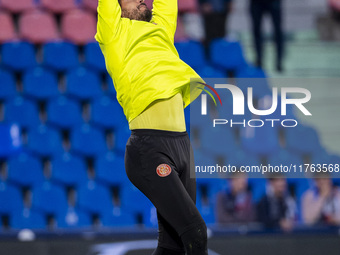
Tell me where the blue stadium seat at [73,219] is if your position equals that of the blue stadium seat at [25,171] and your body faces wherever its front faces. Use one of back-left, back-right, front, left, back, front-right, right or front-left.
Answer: front-left

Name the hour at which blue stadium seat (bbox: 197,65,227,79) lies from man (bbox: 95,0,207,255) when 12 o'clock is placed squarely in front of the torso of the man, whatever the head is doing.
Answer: The blue stadium seat is roughly at 8 o'clock from the man.

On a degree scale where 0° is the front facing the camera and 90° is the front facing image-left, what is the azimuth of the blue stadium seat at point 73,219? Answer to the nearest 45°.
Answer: approximately 0°

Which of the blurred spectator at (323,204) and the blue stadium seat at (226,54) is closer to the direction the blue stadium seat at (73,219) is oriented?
the blurred spectator

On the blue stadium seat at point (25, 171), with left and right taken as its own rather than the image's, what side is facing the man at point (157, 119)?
front

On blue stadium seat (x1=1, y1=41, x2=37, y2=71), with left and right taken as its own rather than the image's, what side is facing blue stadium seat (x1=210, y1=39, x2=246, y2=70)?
left
